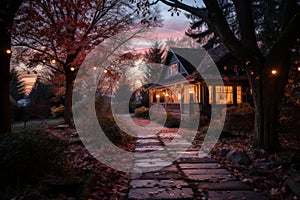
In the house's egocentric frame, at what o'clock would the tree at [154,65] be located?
The tree is roughly at 4 o'clock from the house.

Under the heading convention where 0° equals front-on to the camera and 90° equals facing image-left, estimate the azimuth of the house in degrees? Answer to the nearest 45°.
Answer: approximately 45°

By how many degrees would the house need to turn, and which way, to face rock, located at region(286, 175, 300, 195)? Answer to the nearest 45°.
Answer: approximately 45° to its left

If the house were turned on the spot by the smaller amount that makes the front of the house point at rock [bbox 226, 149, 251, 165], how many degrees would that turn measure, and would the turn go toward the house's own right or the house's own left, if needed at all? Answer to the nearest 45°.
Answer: approximately 45° to the house's own left

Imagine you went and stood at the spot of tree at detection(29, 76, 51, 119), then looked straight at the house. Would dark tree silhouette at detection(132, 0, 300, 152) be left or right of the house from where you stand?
right

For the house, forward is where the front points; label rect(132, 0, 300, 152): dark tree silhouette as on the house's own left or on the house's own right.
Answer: on the house's own left

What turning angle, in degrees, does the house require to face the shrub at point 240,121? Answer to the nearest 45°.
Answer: approximately 45° to its left

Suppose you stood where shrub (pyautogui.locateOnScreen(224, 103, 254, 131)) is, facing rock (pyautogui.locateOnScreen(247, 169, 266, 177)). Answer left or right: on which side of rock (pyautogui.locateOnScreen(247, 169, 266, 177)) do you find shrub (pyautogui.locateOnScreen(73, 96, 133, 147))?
right

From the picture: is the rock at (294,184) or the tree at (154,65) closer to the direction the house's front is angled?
the rock
